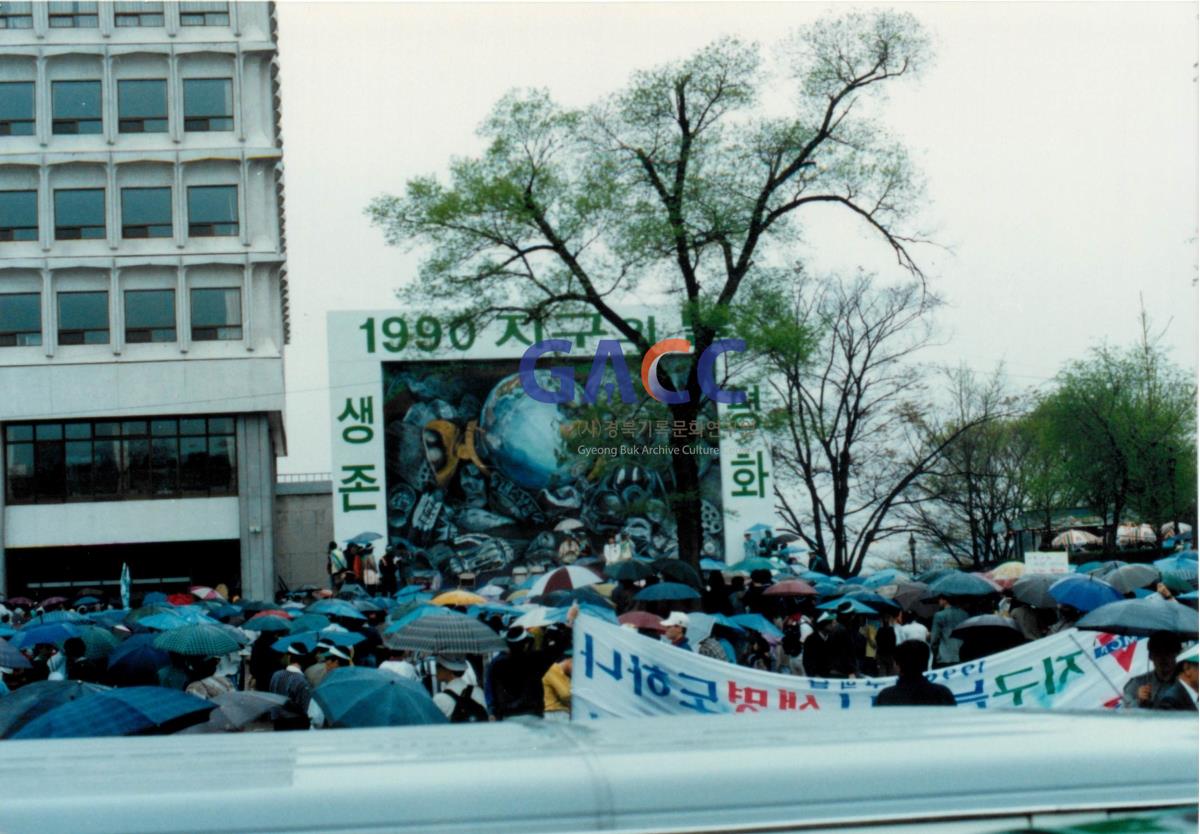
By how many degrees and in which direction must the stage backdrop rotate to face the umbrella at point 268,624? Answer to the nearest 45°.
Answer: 0° — it already faces it

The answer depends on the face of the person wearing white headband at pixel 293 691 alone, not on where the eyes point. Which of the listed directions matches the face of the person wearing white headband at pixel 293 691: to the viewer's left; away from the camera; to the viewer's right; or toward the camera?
away from the camera

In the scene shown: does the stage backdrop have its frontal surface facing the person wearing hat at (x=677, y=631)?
yes

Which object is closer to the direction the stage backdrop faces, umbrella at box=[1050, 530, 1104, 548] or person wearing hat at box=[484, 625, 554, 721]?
the person wearing hat

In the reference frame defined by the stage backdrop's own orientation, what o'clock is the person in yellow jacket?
The person in yellow jacket is roughly at 12 o'clock from the stage backdrop.

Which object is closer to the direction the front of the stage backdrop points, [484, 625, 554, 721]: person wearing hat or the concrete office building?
the person wearing hat

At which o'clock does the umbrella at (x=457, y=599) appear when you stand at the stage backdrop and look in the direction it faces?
The umbrella is roughly at 12 o'clock from the stage backdrop.

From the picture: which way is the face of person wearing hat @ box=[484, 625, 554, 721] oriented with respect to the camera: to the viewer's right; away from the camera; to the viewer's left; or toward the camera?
away from the camera

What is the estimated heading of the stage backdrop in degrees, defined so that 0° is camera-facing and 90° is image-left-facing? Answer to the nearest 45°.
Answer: approximately 0°

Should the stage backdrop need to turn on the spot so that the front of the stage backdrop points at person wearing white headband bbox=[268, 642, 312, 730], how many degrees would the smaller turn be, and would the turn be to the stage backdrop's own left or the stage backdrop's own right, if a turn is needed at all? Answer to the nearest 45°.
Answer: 0° — it already faces them
